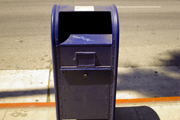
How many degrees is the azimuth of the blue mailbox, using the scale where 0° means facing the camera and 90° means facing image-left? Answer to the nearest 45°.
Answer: approximately 0°
